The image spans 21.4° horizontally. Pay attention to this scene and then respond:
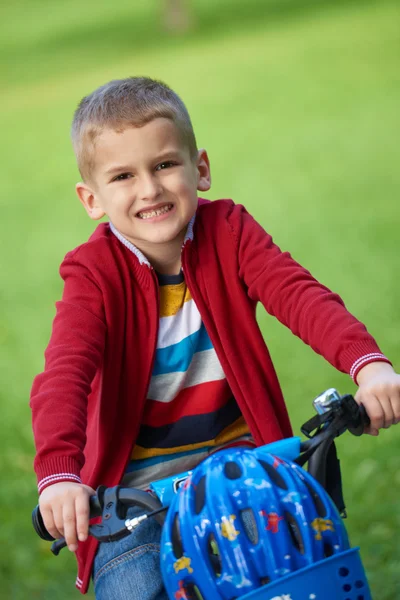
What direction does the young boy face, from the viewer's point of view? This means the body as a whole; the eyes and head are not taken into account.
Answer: toward the camera

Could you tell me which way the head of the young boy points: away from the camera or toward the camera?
toward the camera

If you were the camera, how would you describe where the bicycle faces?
facing the viewer and to the right of the viewer
